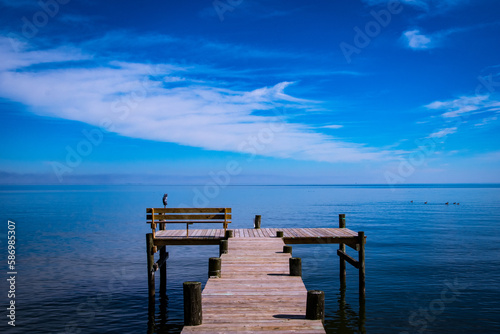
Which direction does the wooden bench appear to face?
away from the camera
